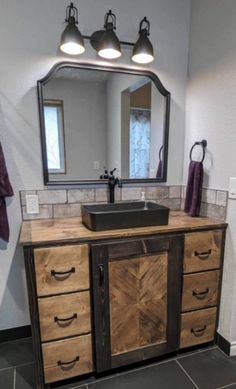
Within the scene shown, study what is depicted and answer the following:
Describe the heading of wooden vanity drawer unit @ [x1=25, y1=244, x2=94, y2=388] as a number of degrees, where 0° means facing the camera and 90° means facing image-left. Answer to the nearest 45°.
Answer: approximately 315°

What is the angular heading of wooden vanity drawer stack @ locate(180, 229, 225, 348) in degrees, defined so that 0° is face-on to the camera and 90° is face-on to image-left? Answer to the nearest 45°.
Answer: approximately 315°

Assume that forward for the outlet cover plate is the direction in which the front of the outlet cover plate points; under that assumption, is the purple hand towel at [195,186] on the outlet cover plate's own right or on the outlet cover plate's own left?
on the outlet cover plate's own left

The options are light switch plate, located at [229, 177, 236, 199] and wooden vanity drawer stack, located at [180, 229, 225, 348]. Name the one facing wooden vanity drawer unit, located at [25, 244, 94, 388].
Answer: the light switch plate

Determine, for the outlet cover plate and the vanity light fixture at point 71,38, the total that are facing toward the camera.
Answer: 2

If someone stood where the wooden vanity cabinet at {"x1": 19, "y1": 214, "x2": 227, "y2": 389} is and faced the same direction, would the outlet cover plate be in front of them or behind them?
behind
